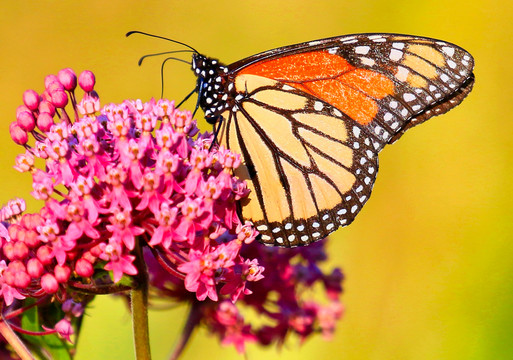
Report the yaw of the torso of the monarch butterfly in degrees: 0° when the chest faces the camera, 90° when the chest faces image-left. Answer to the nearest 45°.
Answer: approximately 90°
